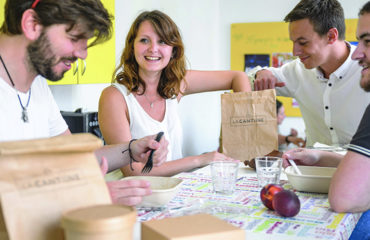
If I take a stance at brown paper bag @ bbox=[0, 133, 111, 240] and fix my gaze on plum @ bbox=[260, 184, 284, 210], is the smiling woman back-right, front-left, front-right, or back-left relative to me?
front-left

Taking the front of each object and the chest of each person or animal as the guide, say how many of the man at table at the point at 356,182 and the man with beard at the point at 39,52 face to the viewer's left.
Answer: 1

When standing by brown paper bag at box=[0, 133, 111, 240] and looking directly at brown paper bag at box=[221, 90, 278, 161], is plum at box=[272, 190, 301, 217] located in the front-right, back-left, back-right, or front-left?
front-right

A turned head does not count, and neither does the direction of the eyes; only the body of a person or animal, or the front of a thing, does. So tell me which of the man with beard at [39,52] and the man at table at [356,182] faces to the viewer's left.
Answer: the man at table

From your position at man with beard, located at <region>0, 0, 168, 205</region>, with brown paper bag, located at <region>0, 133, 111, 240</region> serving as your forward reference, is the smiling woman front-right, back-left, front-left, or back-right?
back-left

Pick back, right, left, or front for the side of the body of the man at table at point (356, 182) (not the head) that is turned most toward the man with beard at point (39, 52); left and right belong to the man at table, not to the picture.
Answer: front

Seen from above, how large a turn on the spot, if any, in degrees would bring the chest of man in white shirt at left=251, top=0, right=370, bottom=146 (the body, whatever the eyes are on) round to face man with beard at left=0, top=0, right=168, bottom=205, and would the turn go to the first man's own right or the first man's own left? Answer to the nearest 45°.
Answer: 0° — they already face them

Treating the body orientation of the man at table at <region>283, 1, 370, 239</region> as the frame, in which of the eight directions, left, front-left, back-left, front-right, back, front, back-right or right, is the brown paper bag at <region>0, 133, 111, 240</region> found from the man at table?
front-left

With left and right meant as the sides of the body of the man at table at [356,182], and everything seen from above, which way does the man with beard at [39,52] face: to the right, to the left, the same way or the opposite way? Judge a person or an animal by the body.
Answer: the opposite way

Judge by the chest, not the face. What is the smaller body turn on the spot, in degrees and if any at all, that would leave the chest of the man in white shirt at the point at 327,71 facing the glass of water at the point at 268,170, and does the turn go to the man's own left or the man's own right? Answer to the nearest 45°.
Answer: approximately 45° to the man's own left

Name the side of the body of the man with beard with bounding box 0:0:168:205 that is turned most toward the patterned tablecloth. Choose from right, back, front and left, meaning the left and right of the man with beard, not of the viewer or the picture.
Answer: front

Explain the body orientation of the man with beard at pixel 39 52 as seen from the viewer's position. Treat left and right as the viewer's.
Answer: facing the viewer and to the right of the viewer

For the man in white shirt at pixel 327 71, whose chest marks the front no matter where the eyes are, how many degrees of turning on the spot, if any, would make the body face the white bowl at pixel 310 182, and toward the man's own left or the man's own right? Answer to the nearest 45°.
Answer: approximately 45° to the man's own left

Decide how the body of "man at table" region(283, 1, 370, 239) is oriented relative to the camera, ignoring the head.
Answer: to the viewer's left

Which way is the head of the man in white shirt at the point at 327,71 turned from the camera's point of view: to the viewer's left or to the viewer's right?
to the viewer's left

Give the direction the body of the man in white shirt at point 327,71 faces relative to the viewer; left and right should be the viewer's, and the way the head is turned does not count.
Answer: facing the viewer and to the left of the viewer

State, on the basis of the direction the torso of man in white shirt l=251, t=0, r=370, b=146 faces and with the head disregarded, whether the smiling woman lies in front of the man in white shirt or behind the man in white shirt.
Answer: in front
